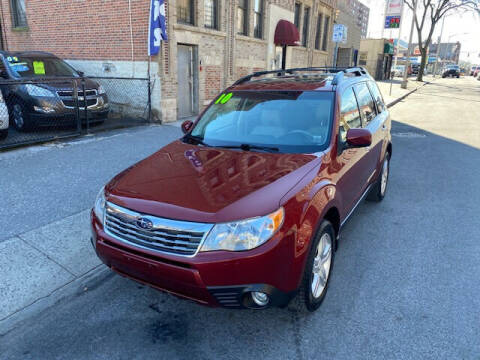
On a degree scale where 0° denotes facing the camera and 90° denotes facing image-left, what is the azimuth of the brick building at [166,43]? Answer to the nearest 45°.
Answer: approximately 315°

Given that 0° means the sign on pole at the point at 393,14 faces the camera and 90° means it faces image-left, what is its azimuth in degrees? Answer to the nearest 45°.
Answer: approximately 0°

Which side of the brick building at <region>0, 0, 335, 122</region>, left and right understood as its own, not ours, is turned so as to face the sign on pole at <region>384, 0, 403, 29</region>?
left

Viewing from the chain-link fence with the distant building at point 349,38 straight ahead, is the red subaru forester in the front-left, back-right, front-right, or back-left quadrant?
back-right

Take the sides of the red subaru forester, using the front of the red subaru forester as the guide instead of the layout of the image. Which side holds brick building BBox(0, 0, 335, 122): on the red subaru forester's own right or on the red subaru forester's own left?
on the red subaru forester's own right

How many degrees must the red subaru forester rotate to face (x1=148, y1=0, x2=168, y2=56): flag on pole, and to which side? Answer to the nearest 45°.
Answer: approximately 135° to its right

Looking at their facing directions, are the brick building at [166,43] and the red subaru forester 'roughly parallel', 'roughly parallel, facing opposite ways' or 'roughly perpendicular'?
roughly perpendicular

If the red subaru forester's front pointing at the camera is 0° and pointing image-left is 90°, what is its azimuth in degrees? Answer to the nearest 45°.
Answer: approximately 45°

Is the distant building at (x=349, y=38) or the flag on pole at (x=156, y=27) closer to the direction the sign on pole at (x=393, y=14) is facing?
the flag on pole

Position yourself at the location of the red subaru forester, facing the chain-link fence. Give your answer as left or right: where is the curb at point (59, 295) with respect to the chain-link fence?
left

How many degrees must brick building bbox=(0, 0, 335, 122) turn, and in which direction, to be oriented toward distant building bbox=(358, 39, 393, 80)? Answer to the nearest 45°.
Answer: approximately 90° to its left

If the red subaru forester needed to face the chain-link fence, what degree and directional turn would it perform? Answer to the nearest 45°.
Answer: approximately 90° to its right

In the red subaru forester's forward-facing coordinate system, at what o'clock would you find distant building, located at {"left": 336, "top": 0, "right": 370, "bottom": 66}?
The distant building is roughly at 5 o'clock from the red subaru forester.

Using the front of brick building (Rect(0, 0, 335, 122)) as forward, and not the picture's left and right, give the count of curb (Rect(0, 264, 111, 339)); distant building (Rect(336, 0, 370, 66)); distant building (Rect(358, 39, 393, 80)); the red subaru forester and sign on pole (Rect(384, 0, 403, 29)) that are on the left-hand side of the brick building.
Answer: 3

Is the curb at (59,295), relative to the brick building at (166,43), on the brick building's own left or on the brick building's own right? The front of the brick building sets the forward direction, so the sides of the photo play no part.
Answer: on the brick building's own right

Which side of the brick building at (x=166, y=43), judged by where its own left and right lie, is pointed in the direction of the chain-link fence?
right

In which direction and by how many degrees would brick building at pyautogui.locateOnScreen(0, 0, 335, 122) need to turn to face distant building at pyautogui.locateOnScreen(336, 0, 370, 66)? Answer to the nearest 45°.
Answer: approximately 90° to its left
